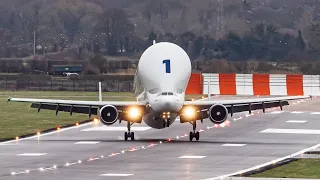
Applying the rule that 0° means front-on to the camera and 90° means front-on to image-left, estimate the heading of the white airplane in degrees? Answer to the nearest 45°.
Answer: approximately 0°
